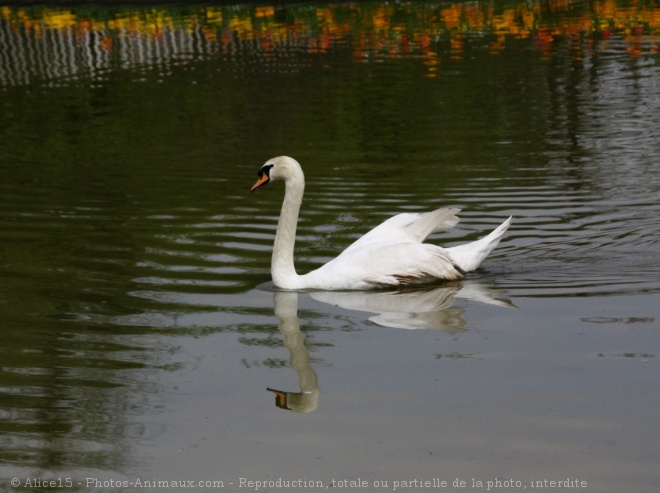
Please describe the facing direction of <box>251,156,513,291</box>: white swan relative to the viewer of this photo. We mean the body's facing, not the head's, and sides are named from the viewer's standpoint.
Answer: facing to the left of the viewer
